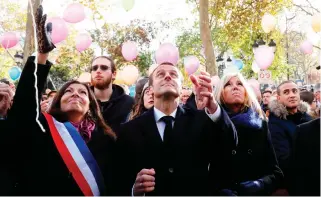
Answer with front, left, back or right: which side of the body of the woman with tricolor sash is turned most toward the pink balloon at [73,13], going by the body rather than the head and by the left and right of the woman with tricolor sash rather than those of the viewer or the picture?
back

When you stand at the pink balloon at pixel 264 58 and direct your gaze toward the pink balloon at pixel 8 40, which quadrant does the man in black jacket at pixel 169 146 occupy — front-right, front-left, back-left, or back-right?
front-left

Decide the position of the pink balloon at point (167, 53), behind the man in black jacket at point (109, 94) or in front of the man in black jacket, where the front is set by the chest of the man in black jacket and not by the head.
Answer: behind

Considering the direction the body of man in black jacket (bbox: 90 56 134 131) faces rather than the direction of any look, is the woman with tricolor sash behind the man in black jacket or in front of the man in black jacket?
in front

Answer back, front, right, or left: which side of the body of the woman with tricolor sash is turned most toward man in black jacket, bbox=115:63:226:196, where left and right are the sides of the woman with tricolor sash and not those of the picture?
left

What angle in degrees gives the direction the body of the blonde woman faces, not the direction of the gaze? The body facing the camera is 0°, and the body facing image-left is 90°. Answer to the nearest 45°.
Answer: approximately 0°

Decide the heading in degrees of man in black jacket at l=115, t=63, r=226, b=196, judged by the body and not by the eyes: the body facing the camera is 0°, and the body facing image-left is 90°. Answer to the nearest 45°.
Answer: approximately 0°

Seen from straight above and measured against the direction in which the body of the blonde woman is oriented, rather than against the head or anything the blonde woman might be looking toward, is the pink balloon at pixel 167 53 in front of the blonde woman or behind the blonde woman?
behind

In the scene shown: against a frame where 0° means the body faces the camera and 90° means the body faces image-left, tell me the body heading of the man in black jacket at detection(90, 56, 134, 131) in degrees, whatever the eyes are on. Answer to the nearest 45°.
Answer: approximately 45°

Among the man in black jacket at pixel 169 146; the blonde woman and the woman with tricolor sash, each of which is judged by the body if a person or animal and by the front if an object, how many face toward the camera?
3

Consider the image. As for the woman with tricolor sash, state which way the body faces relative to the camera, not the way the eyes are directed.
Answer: toward the camera

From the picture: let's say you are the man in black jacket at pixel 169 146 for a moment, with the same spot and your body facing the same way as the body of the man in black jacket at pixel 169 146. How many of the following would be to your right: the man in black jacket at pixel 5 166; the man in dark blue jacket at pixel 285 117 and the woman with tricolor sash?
2

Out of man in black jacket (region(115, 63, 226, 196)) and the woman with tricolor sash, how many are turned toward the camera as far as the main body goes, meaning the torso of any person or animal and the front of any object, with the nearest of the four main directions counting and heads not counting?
2

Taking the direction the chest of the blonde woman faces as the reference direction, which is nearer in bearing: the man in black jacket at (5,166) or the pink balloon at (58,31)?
the man in black jacket
